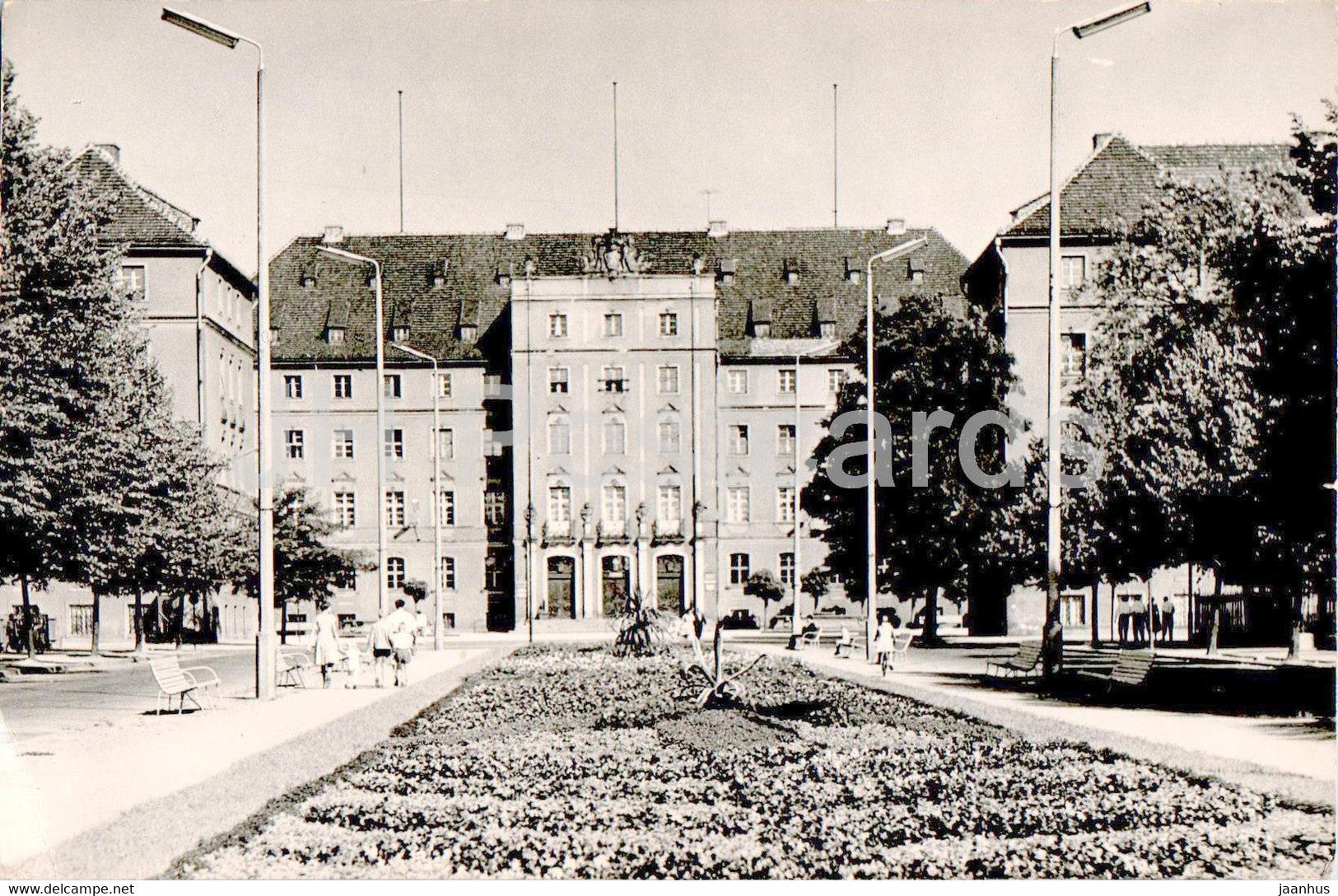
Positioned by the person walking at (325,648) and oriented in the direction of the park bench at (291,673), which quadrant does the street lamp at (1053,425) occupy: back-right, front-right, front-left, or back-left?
back-right

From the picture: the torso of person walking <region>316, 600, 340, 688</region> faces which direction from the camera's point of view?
away from the camera

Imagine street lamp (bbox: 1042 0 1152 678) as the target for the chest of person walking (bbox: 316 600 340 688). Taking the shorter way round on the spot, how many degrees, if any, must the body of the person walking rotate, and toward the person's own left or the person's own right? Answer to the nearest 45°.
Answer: approximately 135° to the person's own right

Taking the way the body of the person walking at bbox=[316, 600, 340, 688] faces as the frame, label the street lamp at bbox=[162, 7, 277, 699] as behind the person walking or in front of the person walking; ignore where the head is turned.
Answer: behind

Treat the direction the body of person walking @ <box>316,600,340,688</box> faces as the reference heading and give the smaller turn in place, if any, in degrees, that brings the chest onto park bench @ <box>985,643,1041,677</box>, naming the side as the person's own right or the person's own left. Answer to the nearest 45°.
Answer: approximately 90° to the person's own right

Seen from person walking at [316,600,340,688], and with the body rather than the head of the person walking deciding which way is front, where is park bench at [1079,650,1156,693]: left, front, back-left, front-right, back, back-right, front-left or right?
back-right
